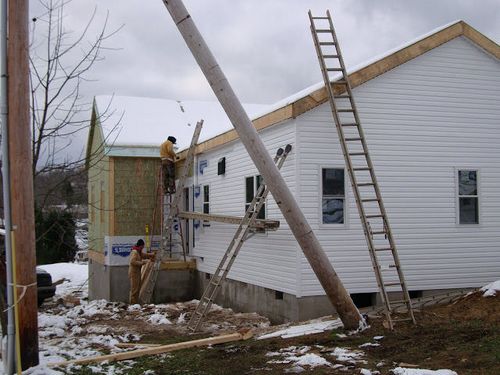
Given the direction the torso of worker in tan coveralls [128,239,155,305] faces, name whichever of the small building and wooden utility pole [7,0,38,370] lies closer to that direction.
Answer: the small building

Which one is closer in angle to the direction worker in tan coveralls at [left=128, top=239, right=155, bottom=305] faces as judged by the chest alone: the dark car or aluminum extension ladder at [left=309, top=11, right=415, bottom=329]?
the aluminum extension ladder

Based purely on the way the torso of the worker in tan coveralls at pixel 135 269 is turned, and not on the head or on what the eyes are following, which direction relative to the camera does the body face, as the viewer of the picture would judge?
to the viewer's right

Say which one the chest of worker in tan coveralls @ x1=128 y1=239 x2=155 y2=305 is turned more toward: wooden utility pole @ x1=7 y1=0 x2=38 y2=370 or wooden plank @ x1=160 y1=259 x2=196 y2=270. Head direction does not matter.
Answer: the wooden plank

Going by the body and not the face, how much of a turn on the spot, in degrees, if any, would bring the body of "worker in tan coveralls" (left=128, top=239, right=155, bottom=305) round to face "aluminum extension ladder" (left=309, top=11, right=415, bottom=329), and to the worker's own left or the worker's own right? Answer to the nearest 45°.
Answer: approximately 45° to the worker's own right

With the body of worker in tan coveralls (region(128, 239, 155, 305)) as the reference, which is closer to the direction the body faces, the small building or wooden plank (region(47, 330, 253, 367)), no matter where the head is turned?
the small building

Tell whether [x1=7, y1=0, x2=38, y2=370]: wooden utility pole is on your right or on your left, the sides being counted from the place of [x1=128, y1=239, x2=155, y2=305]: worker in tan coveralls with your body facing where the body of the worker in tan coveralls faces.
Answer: on your right

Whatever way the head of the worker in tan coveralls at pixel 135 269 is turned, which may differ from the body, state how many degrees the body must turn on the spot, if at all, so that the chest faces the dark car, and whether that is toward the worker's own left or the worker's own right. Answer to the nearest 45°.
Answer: approximately 180°
